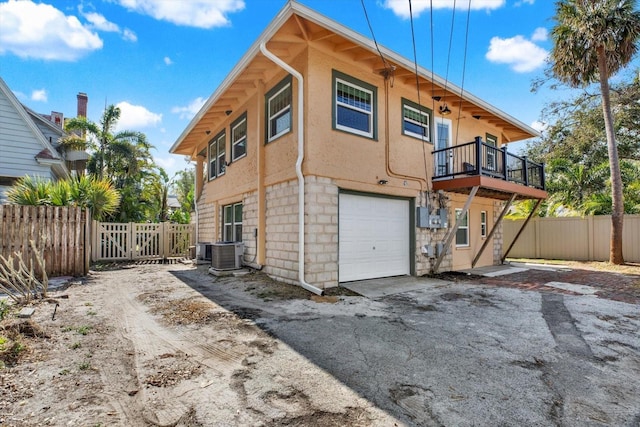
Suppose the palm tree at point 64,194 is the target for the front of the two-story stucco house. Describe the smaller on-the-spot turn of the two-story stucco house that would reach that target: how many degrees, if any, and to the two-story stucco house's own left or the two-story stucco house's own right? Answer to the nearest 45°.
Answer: approximately 135° to the two-story stucco house's own right

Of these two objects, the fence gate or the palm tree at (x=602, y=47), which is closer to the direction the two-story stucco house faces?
the palm tree

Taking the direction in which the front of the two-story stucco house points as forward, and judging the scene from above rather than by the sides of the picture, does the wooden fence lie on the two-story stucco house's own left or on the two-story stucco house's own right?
on the two-story stucco house's own right

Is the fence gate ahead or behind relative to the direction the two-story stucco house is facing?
behind

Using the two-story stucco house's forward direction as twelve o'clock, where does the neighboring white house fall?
The neighboring white house is roughly at 5 o'clock from the two-story stucco house.

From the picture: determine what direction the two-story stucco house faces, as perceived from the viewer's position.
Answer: facing the viewer and to the right of the viewer

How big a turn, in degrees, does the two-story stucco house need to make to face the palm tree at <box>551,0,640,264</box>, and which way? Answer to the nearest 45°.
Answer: approximately 90° to its left
